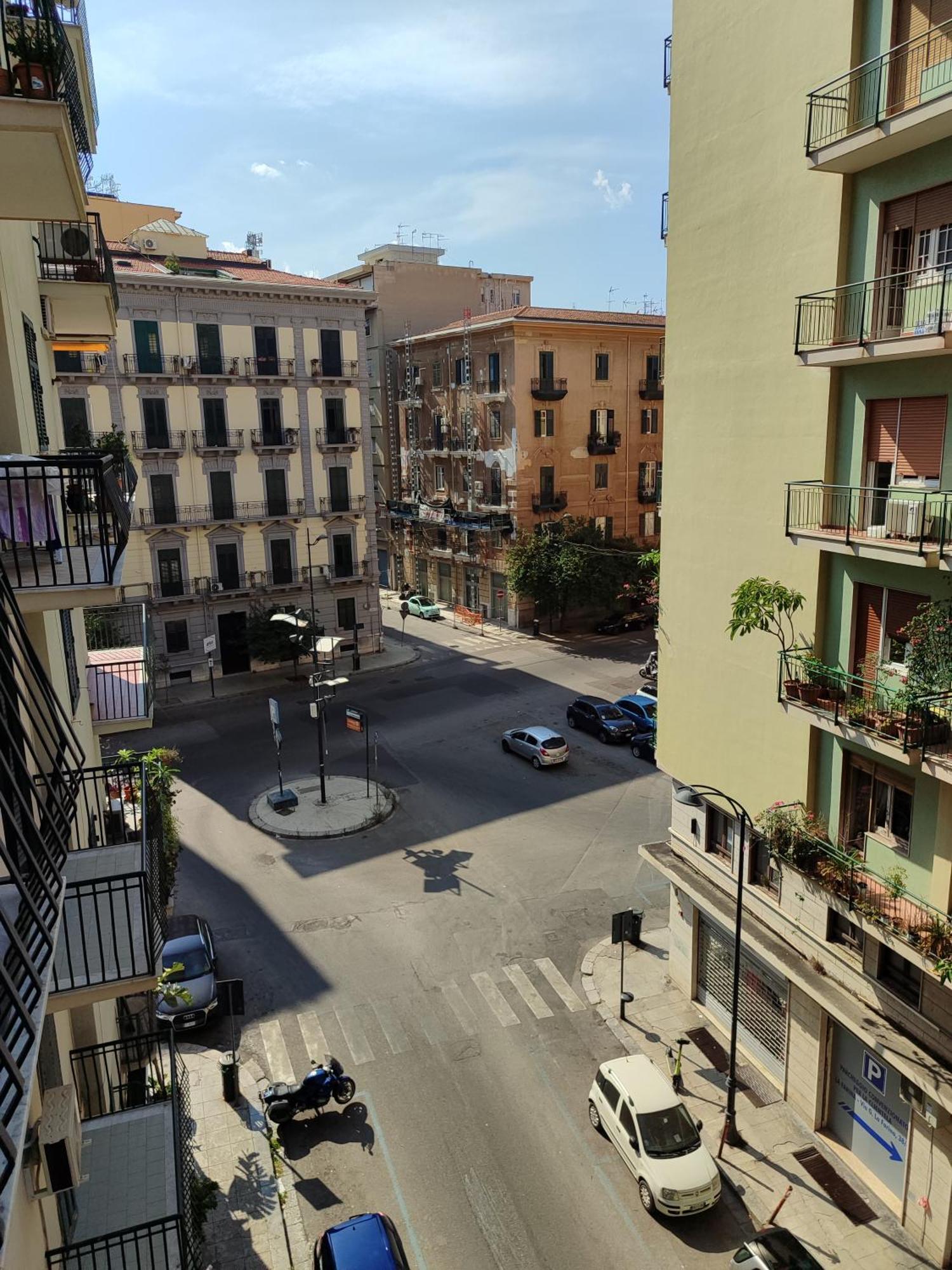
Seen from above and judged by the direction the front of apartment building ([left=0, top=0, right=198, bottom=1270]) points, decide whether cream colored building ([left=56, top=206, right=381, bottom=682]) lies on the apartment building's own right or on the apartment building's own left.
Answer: on the apartment building's own left

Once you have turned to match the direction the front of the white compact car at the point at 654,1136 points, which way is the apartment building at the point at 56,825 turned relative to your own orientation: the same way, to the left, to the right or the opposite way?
to the left

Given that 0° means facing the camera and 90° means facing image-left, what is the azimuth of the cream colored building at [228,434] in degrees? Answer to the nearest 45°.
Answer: approximately 0°

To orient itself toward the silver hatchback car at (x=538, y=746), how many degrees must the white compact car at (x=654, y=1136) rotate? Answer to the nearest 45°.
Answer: approximately 135° to its left

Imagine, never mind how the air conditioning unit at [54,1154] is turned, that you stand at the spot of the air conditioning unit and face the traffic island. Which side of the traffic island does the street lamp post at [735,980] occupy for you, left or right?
right

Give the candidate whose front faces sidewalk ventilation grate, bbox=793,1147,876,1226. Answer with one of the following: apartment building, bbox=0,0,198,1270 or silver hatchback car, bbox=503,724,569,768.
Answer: the apartment building

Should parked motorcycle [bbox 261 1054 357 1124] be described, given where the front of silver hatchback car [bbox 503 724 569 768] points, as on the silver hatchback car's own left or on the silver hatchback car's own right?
on the silver hatchback car's own left

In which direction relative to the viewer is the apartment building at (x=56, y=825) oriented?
to the viewer's right

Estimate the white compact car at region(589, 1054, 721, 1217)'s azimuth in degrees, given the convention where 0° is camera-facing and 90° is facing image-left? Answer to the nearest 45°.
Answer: approximately 315°

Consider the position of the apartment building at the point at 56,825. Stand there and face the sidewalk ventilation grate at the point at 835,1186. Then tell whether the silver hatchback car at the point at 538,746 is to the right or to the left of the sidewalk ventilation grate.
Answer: left

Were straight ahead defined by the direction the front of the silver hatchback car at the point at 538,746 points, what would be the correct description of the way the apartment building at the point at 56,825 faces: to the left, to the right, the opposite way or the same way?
to the right
